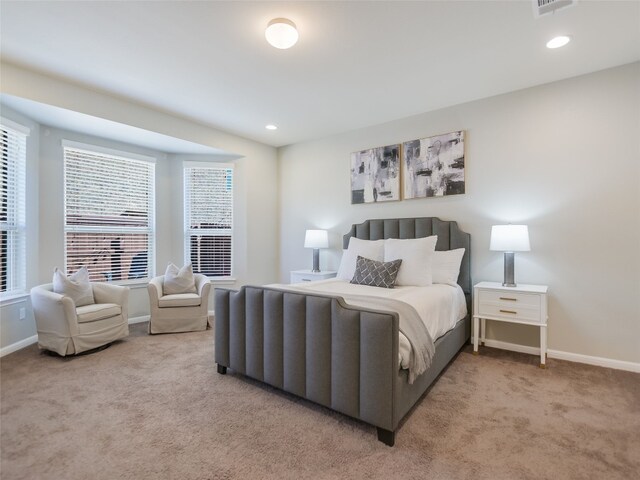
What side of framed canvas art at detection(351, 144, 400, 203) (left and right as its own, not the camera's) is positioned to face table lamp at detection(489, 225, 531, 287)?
left

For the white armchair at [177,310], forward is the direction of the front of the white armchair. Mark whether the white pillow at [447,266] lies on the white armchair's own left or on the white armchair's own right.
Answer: on the white armchair's own left

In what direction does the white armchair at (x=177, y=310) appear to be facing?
toward the camera

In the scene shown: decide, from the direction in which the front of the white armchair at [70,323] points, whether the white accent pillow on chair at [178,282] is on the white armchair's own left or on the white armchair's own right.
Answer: on the white armchair's own left

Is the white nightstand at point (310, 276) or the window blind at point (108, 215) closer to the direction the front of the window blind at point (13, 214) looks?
the white nightstand

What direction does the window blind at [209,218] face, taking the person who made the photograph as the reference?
facing the viewer

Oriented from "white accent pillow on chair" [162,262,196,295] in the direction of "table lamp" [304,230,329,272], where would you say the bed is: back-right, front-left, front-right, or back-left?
front-right

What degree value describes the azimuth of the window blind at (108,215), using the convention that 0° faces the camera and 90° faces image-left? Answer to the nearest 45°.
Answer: approximately 315°

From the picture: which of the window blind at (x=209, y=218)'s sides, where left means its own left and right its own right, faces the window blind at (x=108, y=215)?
right

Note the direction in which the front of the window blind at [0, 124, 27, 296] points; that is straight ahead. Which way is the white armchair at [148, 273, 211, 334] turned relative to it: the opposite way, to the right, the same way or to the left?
to the right

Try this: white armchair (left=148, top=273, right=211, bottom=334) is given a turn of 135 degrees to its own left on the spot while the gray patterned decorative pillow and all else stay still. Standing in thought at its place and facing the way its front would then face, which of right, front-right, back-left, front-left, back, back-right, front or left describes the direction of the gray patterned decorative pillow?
right

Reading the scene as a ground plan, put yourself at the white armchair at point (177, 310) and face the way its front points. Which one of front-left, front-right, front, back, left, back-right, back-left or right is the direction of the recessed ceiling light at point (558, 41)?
front-left

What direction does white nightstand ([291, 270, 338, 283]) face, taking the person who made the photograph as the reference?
facing the viewer and to the left of the viewer

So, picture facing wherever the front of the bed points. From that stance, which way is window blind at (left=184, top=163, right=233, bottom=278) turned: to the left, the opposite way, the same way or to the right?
to the left
